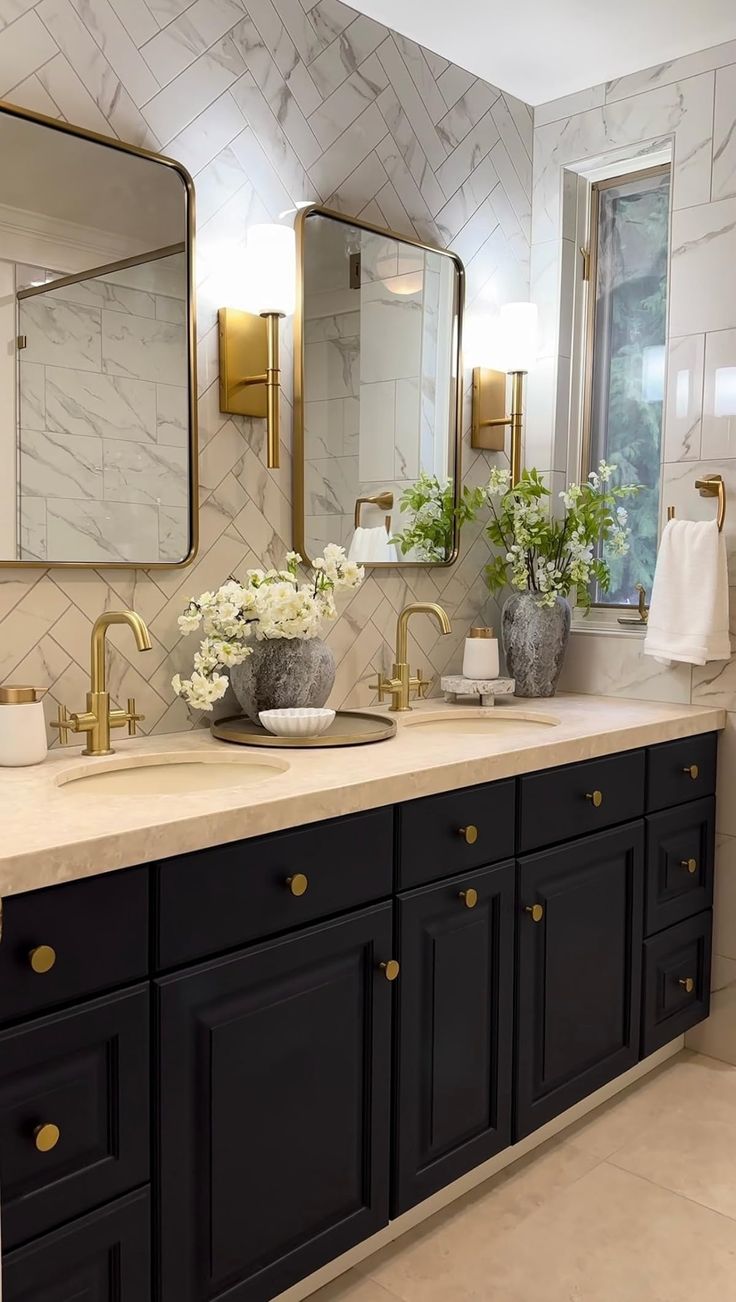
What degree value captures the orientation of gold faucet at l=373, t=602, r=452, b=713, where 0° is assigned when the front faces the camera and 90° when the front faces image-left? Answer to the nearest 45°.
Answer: approximately 315°

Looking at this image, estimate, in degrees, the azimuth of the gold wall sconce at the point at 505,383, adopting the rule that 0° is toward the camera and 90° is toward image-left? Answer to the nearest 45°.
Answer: approximately 315°

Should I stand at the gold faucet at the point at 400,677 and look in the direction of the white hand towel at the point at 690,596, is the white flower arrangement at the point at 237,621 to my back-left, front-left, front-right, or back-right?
back-right

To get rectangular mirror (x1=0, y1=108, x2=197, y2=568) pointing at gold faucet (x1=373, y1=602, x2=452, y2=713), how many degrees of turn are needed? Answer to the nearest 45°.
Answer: approximately 90° to its left

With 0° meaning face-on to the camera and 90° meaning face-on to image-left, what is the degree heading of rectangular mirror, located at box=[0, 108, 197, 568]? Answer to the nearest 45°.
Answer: approximately 315°
